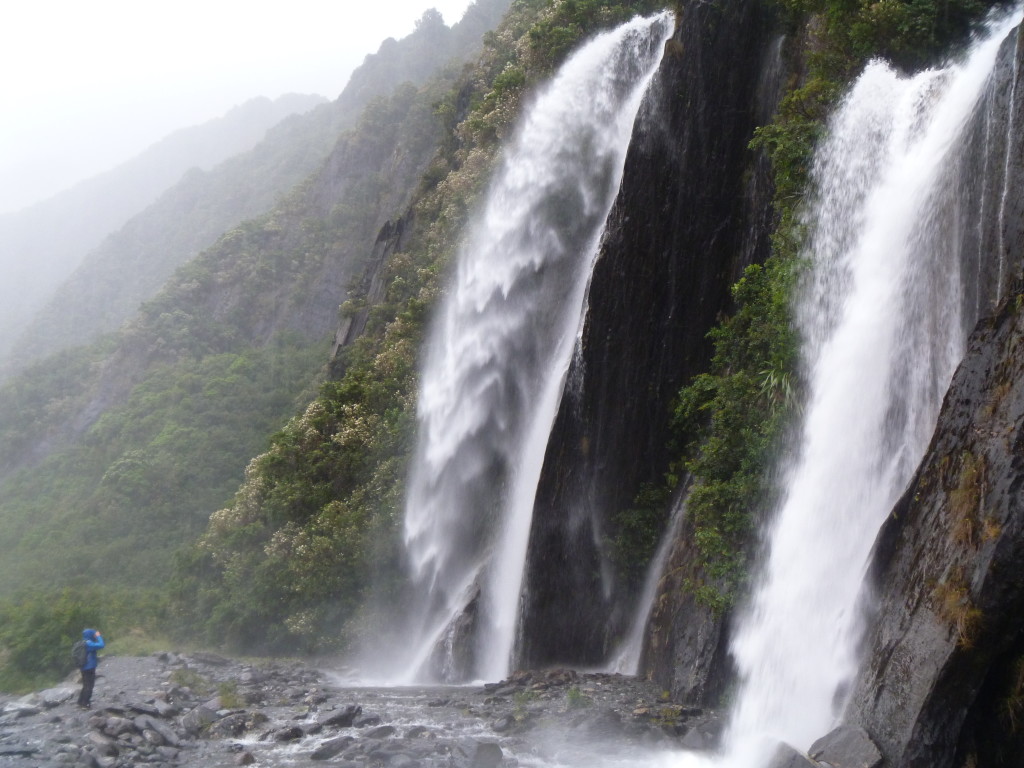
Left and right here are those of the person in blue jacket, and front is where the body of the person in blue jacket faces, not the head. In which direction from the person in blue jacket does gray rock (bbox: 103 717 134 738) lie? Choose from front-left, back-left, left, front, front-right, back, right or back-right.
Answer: right

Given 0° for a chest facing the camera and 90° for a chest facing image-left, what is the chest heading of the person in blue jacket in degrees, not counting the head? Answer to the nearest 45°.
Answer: approximately 270°

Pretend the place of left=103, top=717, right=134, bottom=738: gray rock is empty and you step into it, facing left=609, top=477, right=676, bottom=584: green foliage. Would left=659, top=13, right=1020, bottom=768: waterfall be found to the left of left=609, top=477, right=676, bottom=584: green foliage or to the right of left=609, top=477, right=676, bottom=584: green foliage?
right

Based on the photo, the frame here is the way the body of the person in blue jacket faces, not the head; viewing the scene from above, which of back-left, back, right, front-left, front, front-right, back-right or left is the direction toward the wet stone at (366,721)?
front-right

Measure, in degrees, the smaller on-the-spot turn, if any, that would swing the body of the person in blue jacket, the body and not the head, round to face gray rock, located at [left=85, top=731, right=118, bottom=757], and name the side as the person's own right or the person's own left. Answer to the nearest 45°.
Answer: approximately 90° to the person's own right

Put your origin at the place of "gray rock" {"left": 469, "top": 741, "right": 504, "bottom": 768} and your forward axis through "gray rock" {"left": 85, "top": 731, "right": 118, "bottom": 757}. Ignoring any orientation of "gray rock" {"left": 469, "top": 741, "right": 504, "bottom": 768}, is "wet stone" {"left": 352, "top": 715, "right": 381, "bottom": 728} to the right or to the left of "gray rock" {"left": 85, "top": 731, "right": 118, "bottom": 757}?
right

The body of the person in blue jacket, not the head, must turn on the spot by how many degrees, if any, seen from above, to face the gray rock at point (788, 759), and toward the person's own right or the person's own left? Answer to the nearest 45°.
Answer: approximately 45° to the person's own right

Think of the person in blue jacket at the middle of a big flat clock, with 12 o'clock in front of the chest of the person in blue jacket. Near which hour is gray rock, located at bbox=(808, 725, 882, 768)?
The gray rock is roughly at 2 o'clock from the person in blue jacket.

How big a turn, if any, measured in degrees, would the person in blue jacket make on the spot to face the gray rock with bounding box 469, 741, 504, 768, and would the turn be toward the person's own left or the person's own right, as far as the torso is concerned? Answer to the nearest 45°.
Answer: approximately 45° to the person's own right

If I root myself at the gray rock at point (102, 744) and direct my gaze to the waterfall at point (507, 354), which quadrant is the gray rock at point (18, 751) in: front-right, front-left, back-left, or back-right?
back-left

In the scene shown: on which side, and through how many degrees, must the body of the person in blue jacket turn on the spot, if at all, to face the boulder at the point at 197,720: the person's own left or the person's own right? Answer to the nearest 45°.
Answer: approximately 45° to the person's own right

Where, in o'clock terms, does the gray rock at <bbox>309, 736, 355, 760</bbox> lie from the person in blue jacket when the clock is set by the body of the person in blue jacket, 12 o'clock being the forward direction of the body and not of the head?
The gray rock is roughly at 2 o'clock from the person in blue jacket.
